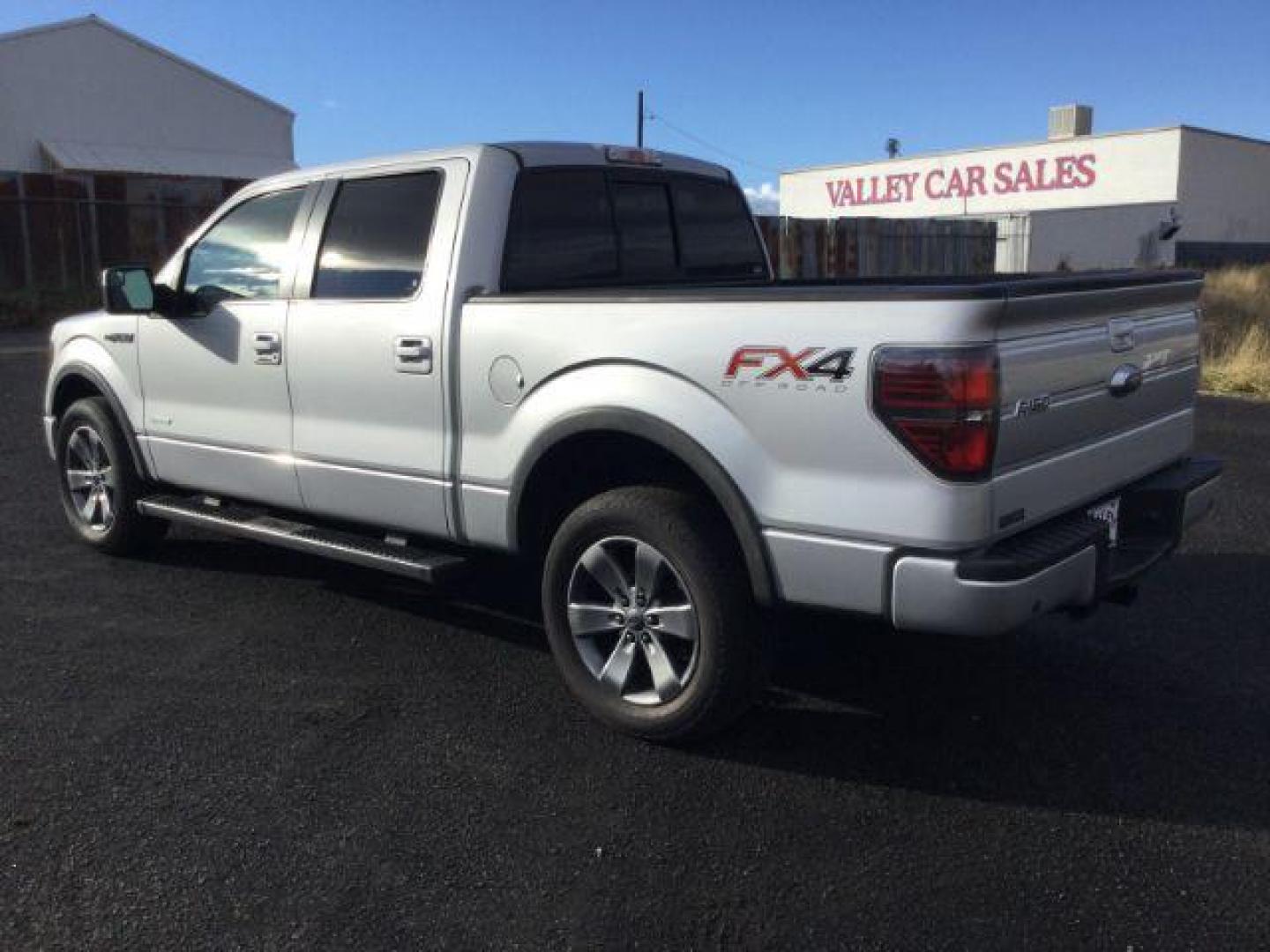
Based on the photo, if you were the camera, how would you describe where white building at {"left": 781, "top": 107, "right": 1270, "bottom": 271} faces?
facing the viewer and to the left of the viewer

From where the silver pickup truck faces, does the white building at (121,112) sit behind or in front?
in front

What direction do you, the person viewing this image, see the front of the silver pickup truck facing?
facing away from the viewer and to the left of the viewer

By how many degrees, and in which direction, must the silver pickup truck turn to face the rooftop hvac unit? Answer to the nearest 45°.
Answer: approximately 45° to its right

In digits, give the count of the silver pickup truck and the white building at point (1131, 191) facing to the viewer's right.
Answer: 0

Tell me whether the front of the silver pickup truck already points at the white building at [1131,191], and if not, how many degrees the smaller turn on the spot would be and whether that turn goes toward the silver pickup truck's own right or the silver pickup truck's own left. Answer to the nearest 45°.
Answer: approximately 90° to the silver pickup truck's own right

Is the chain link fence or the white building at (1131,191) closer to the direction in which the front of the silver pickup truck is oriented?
the chain link fence
